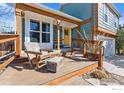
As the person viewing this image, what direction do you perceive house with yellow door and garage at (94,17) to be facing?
facing the viewer and to the right of the viewer

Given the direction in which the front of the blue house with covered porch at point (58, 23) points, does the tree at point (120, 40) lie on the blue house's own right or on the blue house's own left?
on the blue house's own left

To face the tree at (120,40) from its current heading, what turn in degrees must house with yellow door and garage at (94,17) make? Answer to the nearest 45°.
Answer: approximately 90° to its left
